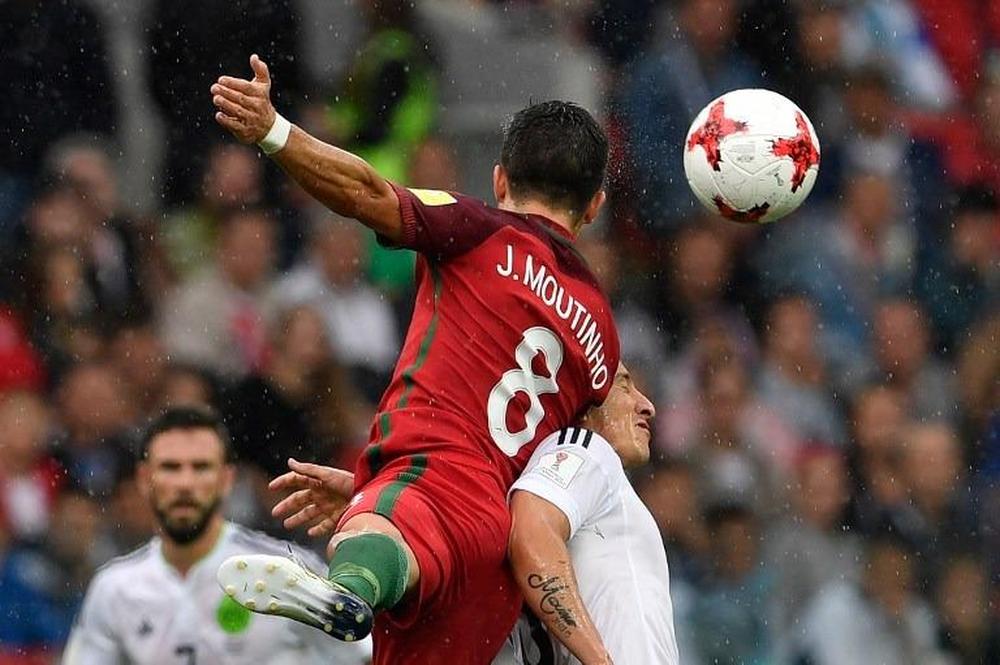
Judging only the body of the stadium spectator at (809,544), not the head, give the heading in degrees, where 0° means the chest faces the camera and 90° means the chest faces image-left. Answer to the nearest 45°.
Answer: approximately 0°

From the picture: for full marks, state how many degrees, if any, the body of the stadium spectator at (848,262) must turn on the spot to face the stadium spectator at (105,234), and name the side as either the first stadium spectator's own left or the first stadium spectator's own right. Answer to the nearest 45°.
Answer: approximately 90° to the first stadium spectator's own right

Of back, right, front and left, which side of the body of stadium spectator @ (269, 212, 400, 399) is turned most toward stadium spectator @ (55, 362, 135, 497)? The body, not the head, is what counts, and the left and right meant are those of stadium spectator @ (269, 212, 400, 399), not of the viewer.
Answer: right

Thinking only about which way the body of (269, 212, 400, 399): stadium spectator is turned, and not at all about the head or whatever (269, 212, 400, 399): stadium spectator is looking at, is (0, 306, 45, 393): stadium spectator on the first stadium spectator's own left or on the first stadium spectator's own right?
on the first stadium spectator's own right

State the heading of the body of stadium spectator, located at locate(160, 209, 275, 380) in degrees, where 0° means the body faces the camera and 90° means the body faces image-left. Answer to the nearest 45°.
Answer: approximately 0°

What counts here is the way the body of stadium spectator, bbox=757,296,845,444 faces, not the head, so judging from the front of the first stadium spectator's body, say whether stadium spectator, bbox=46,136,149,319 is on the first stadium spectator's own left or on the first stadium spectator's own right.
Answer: on the first stadium spectator's own right

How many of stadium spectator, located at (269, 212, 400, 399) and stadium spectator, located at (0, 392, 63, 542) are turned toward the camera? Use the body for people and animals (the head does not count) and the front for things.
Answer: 2

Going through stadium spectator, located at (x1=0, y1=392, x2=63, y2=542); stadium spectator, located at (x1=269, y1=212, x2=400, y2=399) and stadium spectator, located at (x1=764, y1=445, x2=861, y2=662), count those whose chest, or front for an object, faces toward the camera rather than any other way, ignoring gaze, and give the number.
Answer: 3

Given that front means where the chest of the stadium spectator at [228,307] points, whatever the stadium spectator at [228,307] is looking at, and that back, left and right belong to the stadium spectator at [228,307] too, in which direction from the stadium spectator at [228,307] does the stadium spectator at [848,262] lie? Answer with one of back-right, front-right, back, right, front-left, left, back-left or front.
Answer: left
